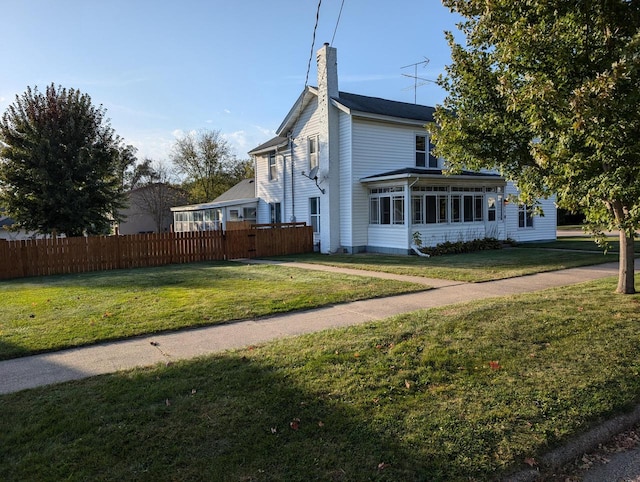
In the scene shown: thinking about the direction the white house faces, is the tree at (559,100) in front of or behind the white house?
in front

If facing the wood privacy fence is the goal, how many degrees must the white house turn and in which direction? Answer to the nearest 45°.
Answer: approximately 90° to its right

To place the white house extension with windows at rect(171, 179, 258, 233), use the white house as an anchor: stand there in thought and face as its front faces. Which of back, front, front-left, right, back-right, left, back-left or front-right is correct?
back

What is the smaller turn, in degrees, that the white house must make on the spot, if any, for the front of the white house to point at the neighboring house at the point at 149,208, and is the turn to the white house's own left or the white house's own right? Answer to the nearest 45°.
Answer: approximately 180°

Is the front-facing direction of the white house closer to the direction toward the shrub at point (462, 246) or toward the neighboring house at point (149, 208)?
the shrub

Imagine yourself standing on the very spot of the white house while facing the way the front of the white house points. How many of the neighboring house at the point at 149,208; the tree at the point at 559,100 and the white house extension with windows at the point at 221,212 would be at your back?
2

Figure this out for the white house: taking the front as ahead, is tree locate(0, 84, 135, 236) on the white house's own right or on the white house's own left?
on the white house's own right

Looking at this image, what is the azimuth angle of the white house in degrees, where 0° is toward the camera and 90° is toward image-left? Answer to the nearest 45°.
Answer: approximately 315°

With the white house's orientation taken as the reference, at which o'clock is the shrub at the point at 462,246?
The shrub is roughly at 11 o'clock from the white house.
